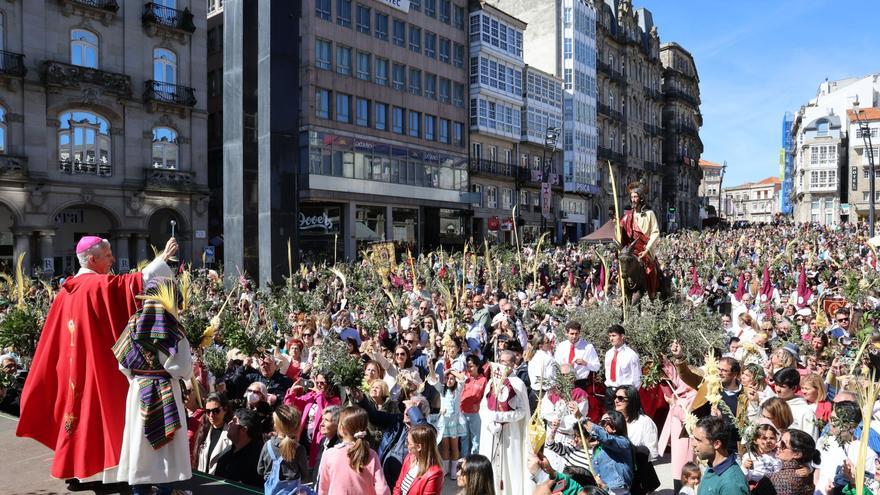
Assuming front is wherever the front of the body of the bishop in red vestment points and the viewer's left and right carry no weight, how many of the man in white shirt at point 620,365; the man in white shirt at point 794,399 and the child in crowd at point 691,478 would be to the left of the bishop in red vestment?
0

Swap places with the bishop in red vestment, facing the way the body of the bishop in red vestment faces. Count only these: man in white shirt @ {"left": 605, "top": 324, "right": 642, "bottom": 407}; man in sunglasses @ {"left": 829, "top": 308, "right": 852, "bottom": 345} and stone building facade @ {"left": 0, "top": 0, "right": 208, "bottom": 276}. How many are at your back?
0

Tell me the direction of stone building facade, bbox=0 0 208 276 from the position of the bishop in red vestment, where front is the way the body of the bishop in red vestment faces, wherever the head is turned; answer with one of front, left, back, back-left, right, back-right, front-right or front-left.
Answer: front-left

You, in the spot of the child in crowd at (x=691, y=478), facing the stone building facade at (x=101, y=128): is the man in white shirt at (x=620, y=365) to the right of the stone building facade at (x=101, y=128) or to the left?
right

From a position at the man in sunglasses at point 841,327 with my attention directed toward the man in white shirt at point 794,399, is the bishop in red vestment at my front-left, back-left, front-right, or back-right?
front-right

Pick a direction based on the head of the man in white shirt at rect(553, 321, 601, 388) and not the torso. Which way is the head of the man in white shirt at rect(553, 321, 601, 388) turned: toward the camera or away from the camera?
toward the camera

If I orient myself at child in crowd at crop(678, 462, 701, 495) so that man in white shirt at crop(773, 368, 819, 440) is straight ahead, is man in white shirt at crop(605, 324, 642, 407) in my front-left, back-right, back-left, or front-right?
front-left

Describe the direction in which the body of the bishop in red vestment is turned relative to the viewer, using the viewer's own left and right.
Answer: facing away from the viewer and to the right of the viewer

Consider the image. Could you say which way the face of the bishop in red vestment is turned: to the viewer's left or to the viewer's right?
to the viewer's right

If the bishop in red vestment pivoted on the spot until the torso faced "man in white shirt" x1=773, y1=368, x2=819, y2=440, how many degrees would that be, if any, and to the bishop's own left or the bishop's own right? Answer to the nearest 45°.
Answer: approximately 45° to the bishop's own right

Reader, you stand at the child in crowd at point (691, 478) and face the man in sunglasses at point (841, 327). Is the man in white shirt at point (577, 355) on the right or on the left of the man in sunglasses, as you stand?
left

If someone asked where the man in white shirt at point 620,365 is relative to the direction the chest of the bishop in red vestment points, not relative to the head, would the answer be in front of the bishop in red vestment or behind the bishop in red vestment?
in front
